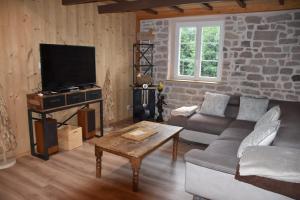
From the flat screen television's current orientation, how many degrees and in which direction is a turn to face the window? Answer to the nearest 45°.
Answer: approximately 45° to its left

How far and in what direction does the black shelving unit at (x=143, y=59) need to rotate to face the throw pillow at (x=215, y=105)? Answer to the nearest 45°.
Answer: approximately 45° to its left

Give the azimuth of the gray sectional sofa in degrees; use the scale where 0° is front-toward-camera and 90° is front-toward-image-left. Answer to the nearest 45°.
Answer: approximately 45°

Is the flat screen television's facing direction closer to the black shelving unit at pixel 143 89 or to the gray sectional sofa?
the gray sectional sofa

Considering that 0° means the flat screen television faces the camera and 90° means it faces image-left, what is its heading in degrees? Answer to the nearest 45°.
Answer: approximately 315°

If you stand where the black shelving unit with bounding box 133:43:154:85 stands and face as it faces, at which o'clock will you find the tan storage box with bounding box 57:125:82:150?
The tan storage box is roughly at 1 o'clock from the black shelving unit.

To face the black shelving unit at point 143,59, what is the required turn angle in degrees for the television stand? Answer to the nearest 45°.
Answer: approximately 90° to its left

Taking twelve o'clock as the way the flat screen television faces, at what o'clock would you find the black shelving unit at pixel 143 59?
The black shelving unit is roughly at 9 o'clock from the flat screen television.

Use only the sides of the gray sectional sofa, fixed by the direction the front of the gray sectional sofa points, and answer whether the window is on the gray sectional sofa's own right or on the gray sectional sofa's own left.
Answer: on the gray sectional sofa's own right
